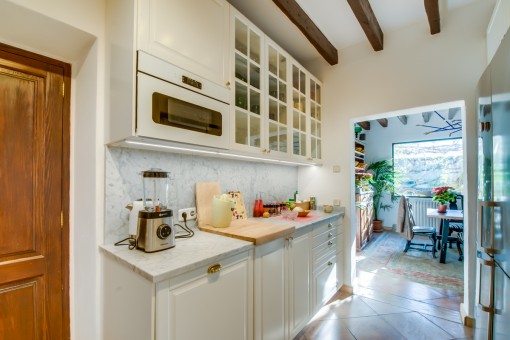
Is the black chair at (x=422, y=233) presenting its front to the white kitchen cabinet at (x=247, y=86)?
no

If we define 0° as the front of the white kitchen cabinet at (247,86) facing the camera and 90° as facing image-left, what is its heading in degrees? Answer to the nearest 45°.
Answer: approximately 315°

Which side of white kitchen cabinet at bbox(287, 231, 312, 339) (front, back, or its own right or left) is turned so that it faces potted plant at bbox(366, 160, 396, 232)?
left

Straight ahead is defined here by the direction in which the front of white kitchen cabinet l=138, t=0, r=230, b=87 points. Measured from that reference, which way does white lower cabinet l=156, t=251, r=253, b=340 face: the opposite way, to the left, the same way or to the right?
the same way

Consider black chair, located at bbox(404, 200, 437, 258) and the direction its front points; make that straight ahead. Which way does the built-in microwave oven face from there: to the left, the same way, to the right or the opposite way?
the same way

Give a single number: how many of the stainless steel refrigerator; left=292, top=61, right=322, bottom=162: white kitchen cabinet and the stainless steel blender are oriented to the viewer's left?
1

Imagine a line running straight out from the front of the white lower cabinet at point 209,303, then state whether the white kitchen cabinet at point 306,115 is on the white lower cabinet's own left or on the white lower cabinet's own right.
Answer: on the white lower cabinet's own left

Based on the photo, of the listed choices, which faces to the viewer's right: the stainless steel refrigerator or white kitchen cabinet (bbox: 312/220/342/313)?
the white kitchen cabinet

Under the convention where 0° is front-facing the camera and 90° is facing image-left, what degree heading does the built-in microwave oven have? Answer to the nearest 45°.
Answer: approximately 315°

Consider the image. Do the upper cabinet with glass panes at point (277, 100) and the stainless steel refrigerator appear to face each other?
yes

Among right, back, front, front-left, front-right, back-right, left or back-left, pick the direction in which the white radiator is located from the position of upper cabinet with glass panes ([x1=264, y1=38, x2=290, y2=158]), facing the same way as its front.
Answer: left

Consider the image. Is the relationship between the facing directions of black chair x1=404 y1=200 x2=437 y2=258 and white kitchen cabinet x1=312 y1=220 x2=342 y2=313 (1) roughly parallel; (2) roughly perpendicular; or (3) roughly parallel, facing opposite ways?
roughly parallel

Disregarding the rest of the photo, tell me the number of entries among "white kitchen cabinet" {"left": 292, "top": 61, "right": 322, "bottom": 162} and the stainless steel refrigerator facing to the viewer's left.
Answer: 1

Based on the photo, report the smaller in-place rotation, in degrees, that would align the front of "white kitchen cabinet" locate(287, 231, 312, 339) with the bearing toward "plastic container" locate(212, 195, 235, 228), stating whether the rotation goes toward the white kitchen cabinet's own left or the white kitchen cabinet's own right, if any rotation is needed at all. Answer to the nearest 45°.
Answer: approximately 90° to the white kitchen cabinet's own right

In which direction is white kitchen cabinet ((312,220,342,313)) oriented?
to the viewer's right

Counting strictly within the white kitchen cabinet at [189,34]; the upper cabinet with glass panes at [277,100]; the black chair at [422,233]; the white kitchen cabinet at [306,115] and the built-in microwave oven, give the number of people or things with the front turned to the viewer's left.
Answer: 0

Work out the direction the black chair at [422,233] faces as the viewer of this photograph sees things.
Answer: facing to the right of the viewer

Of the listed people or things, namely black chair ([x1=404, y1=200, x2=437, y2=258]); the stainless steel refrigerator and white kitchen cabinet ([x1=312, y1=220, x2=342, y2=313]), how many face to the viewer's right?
2

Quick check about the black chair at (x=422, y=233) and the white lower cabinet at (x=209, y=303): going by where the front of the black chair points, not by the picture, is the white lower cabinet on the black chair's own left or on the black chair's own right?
on the black chair's own right

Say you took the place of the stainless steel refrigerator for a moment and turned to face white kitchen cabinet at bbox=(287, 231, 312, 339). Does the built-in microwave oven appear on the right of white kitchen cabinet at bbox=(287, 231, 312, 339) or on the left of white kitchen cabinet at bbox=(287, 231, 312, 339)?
left

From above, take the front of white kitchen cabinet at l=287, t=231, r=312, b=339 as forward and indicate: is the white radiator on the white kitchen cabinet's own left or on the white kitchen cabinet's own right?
on the white kitchen cabinet's own left
